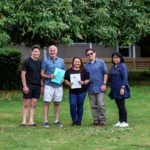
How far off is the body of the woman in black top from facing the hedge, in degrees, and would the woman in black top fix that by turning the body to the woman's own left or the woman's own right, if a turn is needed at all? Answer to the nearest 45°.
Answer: approximately 180°

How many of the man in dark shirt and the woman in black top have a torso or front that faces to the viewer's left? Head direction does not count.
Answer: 0

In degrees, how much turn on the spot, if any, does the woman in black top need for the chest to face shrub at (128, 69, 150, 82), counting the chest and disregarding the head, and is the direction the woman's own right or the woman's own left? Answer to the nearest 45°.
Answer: approximately 180°

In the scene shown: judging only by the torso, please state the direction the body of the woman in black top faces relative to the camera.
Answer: toward the camera

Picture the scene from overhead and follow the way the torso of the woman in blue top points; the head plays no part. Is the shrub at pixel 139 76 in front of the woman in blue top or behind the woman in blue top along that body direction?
behind

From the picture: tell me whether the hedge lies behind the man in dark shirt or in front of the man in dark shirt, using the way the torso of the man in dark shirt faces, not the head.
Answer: behind

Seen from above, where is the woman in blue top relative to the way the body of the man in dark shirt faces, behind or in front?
in front

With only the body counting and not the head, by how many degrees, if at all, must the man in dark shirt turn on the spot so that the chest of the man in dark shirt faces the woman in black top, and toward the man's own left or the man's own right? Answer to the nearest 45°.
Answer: approximately 45° to the man's own left

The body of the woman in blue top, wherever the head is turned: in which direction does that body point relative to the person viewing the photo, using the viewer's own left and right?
facing the viewer and to the left of the viewer

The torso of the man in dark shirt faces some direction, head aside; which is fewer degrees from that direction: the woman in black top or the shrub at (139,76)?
the woman in black top

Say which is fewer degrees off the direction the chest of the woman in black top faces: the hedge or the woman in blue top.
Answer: the woman in blue top

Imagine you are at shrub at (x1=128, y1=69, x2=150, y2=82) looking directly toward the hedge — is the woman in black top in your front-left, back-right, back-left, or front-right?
front-left

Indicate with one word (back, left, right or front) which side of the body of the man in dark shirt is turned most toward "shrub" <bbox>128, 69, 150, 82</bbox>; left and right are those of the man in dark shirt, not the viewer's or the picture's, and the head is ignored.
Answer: left

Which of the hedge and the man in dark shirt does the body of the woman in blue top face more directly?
the man in dark shirt
